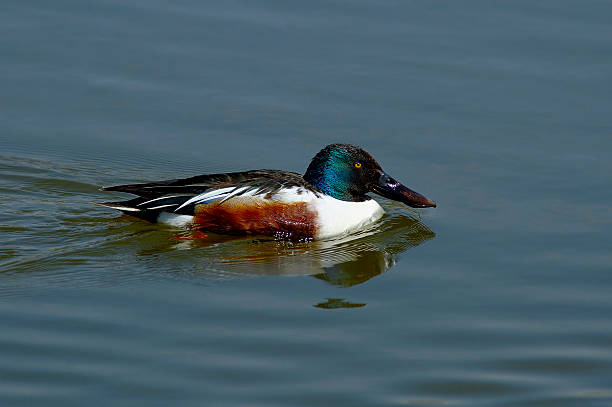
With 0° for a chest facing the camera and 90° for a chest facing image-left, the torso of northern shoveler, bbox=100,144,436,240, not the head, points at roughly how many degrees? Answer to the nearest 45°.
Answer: approximately 270°
